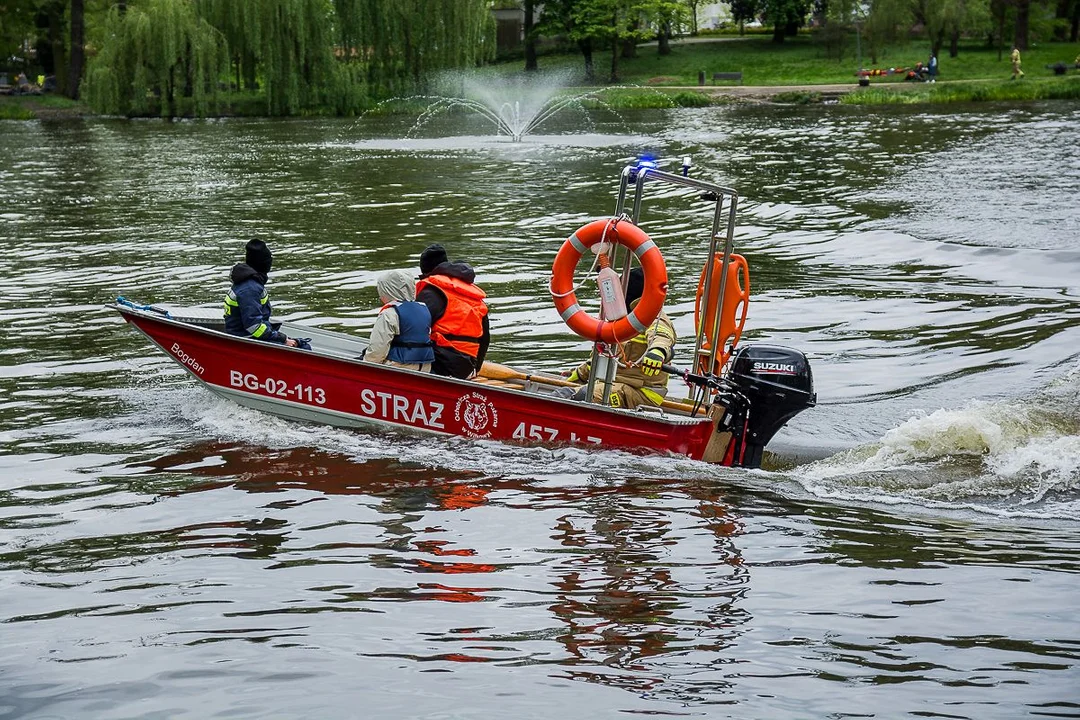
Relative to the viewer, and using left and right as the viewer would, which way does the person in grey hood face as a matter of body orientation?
facing away from the viewer and to the left of the viewer

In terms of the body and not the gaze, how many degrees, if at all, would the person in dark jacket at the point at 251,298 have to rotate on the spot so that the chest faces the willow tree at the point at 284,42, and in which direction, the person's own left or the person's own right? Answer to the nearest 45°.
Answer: approximately 90° to the person's own left

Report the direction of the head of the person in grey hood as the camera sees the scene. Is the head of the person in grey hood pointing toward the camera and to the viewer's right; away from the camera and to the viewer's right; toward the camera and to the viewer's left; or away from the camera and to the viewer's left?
away from the camera and to the viewer's left

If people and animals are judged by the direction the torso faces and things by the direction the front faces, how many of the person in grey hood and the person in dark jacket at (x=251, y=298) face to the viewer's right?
1

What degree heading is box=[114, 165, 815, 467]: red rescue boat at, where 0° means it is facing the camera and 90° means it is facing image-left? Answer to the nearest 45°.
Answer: approximately 90°

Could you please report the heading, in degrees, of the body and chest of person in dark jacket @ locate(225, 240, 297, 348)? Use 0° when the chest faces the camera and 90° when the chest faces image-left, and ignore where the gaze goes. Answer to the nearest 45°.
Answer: approximately 270°

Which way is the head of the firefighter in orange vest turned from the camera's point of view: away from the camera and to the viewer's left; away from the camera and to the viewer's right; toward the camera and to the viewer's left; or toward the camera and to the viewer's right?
away from the camera and to the viewer's left

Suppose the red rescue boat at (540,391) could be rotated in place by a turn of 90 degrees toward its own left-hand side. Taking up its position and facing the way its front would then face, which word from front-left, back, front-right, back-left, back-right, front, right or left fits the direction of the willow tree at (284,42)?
back

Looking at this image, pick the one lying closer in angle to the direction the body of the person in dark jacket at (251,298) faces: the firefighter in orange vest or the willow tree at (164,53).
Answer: the firefighter in orange vest

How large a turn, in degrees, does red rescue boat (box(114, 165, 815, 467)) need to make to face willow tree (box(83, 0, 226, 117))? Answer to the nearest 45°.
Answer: approximately 90° to its right
